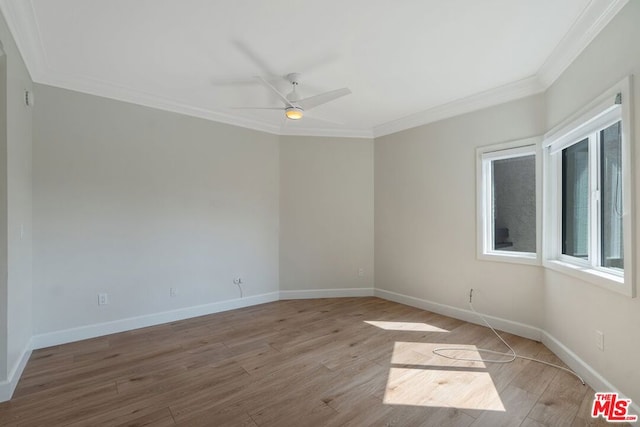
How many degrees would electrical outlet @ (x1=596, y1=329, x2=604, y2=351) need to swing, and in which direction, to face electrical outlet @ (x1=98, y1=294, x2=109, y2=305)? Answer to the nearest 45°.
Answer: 0° — it already faces it

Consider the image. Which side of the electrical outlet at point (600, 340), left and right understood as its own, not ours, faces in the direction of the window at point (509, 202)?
right

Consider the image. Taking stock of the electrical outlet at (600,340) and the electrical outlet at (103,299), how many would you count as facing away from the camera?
0

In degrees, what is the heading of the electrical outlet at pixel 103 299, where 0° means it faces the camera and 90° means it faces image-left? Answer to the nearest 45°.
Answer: approximately 0°

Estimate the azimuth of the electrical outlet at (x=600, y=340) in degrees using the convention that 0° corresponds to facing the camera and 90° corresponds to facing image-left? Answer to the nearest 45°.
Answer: approximately 45°

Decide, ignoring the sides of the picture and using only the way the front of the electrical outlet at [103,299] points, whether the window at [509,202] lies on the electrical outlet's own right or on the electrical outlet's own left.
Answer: on the electrical outlet's own left

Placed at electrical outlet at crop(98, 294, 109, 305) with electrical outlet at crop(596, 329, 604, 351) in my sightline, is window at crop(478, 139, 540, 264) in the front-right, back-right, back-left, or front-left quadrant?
front-left
